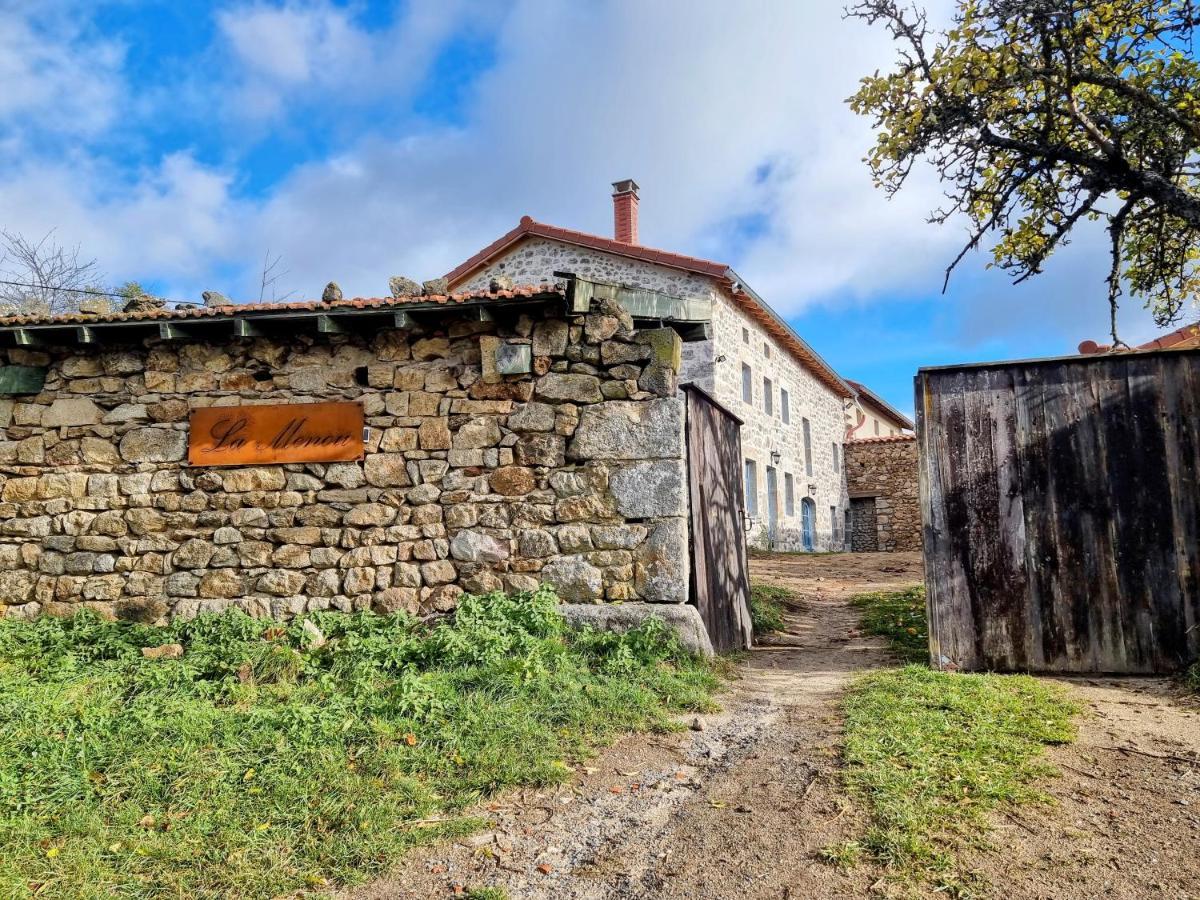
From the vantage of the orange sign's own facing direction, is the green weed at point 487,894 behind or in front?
in front

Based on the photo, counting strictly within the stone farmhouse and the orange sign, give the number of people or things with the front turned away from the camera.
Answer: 0

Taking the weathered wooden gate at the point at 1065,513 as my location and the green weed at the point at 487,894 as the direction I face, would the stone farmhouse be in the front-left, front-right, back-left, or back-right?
back-right

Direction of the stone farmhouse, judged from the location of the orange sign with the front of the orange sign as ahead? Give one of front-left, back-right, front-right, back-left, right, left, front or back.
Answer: back-left

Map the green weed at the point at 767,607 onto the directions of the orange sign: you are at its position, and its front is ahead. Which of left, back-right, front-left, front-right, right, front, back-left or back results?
left

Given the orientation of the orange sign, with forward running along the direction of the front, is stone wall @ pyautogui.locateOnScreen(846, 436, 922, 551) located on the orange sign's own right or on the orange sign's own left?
on the orange sign's own left

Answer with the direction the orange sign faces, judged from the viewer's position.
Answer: facing the viewer

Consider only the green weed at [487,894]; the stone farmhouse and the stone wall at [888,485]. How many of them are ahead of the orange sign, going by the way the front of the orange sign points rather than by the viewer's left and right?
1

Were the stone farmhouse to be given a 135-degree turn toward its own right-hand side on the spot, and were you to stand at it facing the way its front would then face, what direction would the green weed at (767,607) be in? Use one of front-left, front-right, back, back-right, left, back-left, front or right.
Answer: left

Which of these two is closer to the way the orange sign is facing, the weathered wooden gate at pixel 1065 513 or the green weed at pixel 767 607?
the weathered wooden gate

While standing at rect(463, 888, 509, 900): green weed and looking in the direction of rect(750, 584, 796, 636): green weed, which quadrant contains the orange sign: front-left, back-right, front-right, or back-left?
front-left
